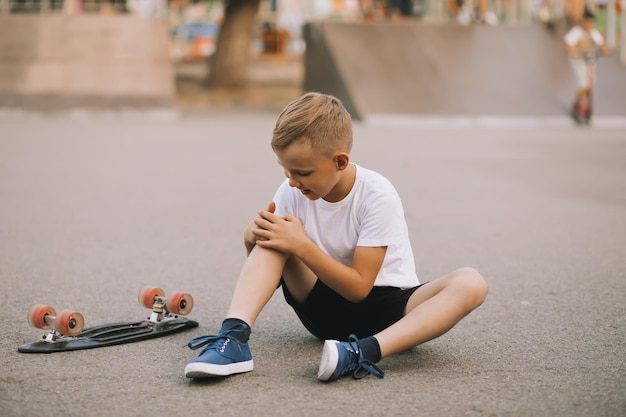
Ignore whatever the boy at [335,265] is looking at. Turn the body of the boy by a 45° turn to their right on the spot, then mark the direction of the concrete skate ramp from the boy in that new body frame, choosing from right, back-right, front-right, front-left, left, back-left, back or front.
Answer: right

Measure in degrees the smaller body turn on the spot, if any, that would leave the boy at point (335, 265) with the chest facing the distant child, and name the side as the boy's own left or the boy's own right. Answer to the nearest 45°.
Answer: approximately 135° to the boy's own right

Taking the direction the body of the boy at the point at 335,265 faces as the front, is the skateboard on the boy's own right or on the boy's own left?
on the boy's own right

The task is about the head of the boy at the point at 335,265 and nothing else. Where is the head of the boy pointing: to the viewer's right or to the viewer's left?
to the viewer's left

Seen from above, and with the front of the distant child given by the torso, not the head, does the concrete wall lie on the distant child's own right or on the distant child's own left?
on the distant child's own right

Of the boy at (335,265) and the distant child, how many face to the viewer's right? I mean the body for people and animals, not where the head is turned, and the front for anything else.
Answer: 0

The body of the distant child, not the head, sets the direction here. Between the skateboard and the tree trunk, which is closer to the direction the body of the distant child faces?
the skateboard

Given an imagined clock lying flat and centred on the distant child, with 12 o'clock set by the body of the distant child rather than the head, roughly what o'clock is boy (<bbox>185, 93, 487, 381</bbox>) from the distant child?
The boy is roughly at 12 o'clock from the distant child.

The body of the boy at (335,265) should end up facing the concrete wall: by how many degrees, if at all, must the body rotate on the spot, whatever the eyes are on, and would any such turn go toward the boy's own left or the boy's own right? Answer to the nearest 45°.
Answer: approximately 135° to the boy's own right

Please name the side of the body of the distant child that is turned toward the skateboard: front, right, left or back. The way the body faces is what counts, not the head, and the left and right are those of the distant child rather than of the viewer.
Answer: front

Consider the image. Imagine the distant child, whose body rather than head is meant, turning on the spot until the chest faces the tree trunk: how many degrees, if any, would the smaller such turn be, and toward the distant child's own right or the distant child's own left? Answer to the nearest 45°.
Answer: approximately 135° to the distant child's own right

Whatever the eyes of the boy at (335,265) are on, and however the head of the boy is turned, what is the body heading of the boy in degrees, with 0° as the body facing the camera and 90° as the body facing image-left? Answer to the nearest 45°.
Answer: approximately 45°
